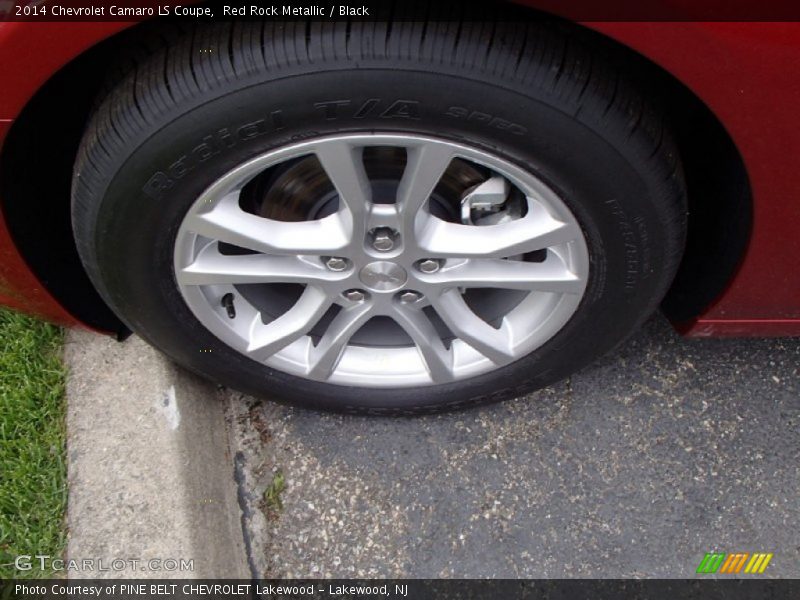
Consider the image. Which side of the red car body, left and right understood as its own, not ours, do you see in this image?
left
